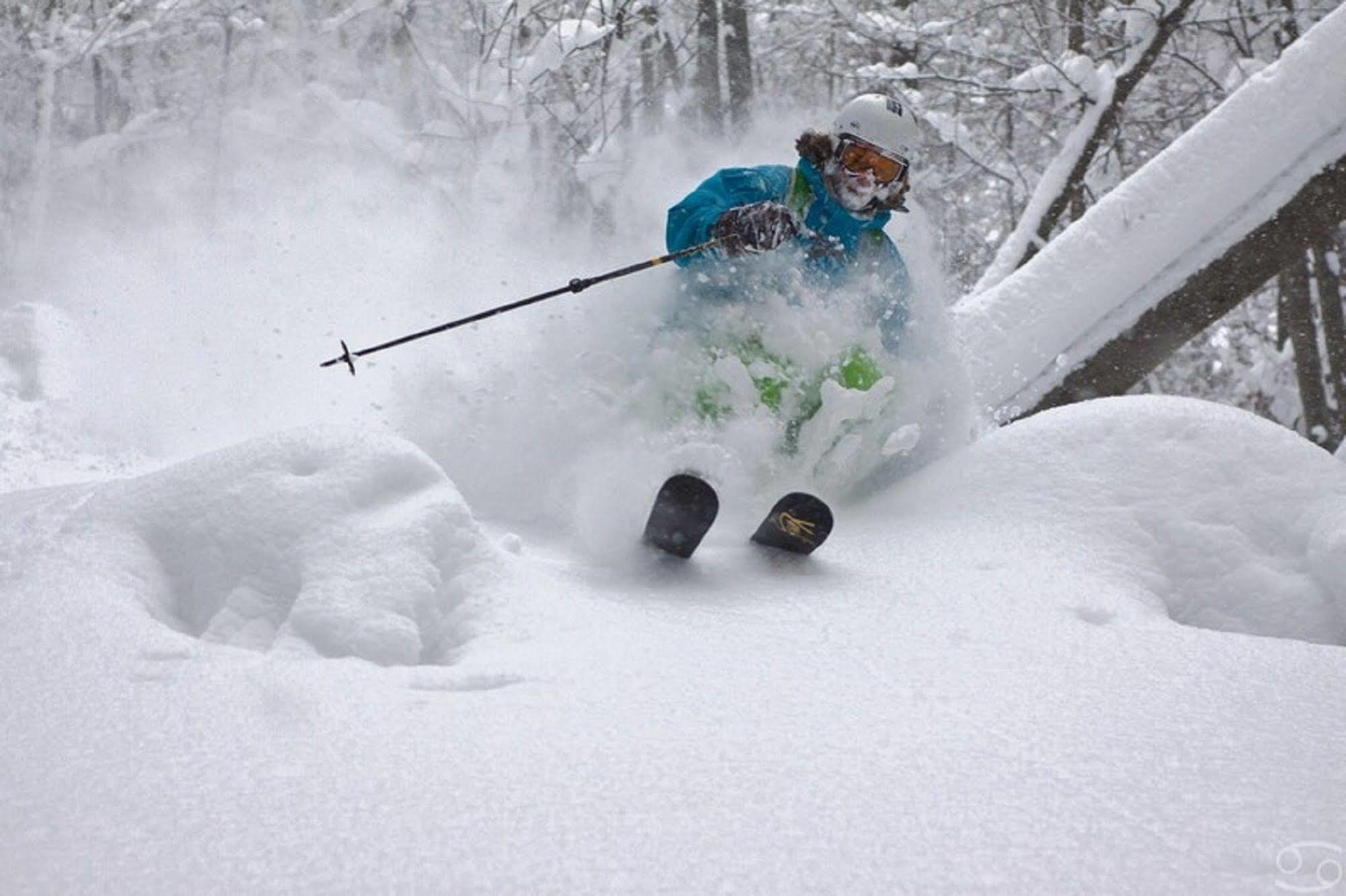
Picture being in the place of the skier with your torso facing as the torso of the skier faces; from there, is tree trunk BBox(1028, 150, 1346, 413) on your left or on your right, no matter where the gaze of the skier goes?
on your left

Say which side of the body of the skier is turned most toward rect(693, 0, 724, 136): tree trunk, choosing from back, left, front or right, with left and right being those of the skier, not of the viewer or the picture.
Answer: back

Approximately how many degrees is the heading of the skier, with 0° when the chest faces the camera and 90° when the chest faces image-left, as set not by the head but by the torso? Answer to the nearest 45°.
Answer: approximately 0°

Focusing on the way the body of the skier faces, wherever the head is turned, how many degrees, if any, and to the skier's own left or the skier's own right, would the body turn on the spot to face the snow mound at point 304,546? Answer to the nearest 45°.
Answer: approximately 45° to the skier's own right

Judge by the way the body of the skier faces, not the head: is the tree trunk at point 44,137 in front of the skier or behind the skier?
behind

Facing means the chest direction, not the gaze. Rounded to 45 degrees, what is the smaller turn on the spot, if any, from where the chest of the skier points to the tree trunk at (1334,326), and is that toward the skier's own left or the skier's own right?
approximately 135° to the skier's own left

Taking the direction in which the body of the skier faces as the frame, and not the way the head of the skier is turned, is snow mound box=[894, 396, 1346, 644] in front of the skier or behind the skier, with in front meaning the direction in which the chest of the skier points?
in front

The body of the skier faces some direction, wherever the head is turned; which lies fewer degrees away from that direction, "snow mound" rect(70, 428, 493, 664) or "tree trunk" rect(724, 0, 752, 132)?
the snow mound

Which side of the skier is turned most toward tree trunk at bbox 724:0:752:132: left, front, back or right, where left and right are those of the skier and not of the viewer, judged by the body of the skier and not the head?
back

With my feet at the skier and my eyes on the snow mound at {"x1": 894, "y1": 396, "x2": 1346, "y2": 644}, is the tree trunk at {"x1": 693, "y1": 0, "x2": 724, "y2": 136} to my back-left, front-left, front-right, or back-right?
back-left

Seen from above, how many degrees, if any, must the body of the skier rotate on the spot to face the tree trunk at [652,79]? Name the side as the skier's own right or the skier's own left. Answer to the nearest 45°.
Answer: approximately 180°

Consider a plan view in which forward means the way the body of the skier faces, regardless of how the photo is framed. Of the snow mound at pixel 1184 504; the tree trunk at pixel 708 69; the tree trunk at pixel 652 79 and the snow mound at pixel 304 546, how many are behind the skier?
2

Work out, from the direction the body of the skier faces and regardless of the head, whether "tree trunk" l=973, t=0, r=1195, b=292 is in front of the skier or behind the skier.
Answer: behind
